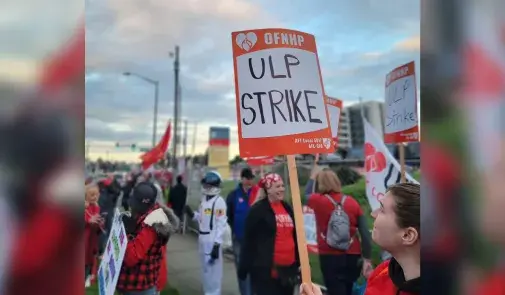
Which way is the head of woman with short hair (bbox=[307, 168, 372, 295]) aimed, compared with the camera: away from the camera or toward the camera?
away from the camera

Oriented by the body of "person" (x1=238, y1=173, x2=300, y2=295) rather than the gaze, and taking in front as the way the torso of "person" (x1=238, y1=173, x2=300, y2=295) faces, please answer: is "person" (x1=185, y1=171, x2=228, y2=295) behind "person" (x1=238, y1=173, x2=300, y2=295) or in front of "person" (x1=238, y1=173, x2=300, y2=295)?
behind

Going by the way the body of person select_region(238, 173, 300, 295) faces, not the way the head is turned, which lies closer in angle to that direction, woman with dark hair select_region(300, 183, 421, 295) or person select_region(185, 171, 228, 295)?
the woman with dark hair

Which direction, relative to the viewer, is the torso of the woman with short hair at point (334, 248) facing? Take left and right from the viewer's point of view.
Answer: facing away from the viewer
